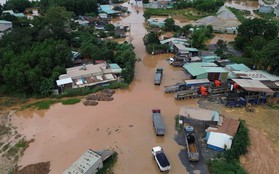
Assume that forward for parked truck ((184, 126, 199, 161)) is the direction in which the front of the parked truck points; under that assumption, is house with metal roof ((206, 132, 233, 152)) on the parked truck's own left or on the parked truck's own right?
on the parked truck's own right

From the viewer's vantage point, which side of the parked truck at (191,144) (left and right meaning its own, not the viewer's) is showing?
back

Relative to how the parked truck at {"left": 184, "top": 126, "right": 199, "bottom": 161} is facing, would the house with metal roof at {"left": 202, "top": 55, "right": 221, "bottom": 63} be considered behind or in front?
in front

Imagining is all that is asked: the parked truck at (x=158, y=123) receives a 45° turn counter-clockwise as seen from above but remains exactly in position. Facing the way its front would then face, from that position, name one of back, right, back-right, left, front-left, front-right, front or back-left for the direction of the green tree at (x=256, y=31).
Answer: right

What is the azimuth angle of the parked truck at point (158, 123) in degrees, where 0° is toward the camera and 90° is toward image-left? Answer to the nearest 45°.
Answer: approximately 180°

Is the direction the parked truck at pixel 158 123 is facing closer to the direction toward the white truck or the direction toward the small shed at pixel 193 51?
the small shed

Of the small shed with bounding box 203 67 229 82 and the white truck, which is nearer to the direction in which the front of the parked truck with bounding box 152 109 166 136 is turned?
the small shed

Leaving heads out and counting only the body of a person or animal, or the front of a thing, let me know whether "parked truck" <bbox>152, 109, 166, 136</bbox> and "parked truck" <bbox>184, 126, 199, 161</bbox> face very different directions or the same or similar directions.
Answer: same or similar directions

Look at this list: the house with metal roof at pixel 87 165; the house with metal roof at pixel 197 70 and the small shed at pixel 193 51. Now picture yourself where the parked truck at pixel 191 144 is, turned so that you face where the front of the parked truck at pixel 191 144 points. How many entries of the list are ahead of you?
2

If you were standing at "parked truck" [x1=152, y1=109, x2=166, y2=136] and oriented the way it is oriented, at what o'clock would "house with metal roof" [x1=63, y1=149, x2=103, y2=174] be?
The house with metal roof is roughly at 7 o'clock from the parked truck.

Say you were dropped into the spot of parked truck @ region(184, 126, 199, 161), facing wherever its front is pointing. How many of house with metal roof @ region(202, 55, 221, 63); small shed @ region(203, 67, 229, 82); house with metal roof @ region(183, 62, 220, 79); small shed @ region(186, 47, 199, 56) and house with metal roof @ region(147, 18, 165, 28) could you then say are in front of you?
5

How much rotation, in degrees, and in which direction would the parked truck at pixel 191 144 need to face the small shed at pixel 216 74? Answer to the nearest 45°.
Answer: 0° — it already faces it

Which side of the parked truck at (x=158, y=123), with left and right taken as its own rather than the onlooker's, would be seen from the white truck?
back

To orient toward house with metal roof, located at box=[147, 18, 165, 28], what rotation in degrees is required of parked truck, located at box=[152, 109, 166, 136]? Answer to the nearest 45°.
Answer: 0° — it already faces it

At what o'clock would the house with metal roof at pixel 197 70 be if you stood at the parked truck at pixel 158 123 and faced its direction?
The house with metal roof is roughly at 1 o'clock from the parked truck.

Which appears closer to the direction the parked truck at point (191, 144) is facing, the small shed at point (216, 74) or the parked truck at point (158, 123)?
the small shed

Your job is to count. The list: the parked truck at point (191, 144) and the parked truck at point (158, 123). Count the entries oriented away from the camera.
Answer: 2

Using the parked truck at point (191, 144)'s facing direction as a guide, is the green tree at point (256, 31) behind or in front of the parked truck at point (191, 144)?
in front
